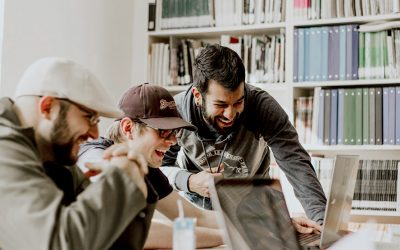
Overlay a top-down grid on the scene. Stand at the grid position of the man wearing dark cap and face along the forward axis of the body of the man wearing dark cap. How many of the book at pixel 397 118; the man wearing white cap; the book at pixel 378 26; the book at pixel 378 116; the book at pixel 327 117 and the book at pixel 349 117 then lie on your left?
5

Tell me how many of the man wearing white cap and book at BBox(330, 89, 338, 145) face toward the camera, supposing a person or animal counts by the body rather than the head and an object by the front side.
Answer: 1

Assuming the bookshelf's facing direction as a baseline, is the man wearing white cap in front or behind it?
in front

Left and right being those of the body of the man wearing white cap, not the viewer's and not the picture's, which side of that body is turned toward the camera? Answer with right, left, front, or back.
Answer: right

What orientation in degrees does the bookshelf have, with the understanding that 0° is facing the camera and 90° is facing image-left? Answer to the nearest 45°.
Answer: approximately 0°

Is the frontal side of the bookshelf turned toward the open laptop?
yes
